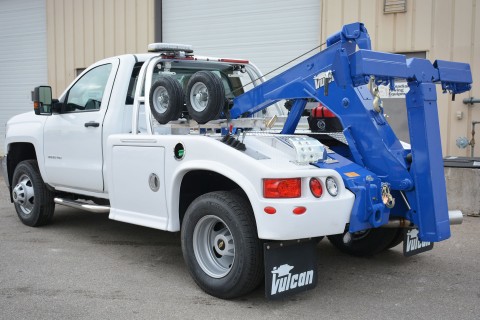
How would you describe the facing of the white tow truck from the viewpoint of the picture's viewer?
facing away from the viewer and to the left of the viewer
